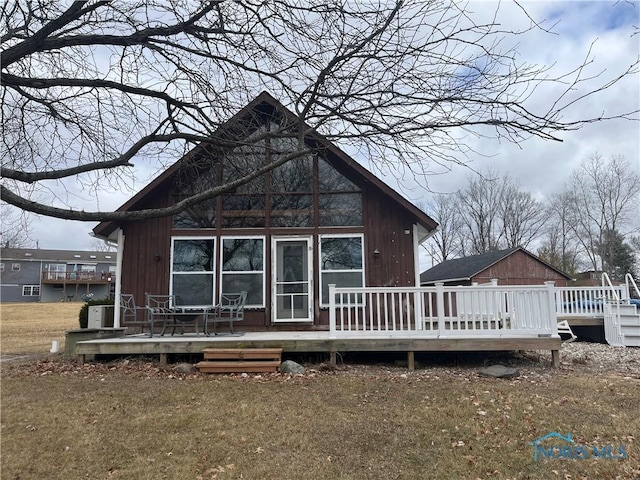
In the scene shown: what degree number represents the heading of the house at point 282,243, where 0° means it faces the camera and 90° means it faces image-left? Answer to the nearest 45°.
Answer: approximately 0°

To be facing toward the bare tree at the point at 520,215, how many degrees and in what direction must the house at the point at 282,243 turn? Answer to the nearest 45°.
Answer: approximately 135° to its left

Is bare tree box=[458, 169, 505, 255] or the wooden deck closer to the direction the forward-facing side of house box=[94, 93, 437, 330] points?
the wooden deck

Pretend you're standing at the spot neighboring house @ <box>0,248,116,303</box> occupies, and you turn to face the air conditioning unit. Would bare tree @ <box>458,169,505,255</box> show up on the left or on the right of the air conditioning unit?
left

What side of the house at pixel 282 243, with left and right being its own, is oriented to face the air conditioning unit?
right

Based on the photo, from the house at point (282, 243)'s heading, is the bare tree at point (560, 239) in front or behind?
behind

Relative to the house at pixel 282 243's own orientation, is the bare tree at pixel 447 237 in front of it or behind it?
behind

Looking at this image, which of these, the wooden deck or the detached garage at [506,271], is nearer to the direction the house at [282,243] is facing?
the wooden deck

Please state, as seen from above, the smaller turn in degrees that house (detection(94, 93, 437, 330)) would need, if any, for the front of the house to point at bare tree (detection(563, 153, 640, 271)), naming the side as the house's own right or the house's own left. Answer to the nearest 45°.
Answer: approximately 135° to the house's own left

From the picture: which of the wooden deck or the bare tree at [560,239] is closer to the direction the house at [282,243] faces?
the wooden deck

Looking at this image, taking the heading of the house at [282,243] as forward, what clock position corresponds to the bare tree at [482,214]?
The bare tree is roughly at 7 o'clock from the house.
